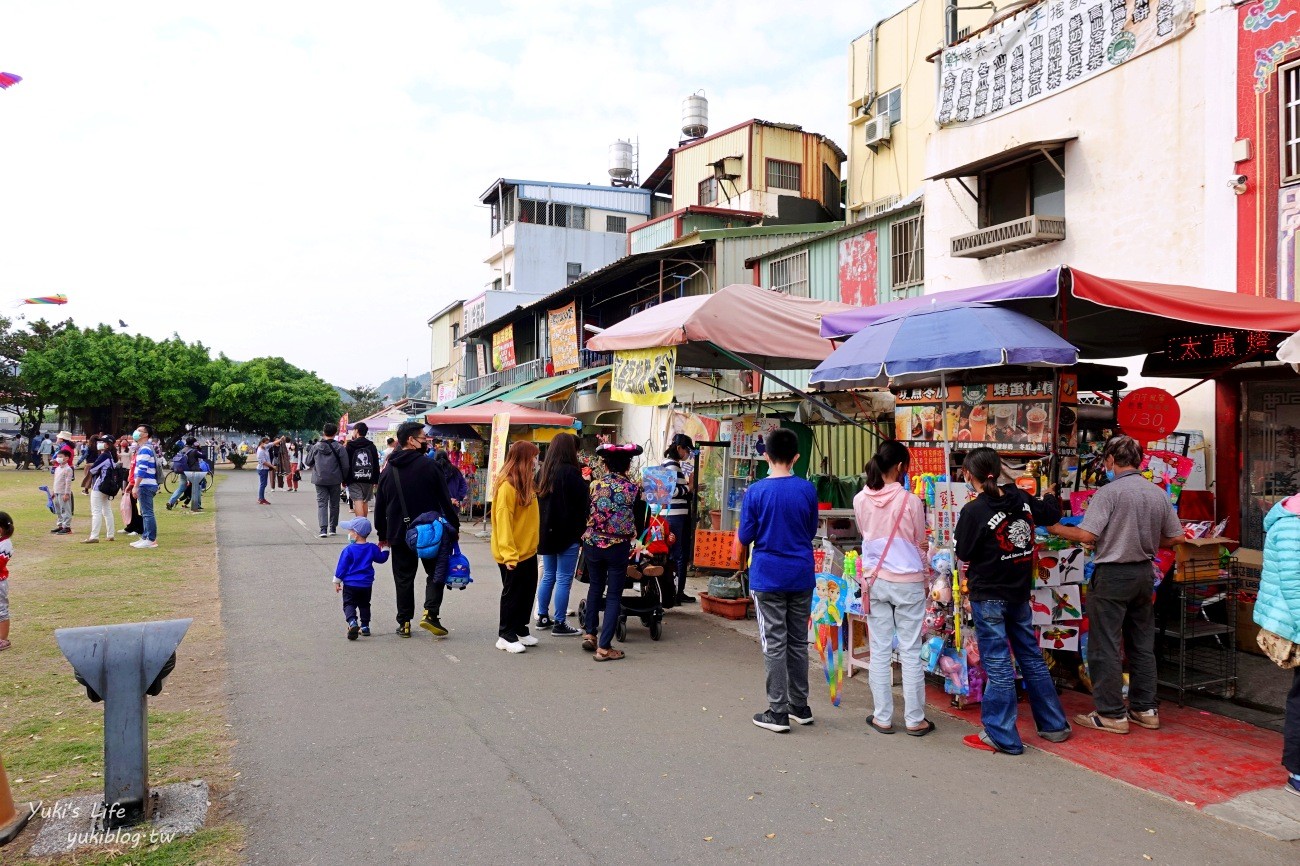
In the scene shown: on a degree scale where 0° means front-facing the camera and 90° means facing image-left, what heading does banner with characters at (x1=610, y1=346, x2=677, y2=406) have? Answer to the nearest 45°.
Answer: approximately 0°

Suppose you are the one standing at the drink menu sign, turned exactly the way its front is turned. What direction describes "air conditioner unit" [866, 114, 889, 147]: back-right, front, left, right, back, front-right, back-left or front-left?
back

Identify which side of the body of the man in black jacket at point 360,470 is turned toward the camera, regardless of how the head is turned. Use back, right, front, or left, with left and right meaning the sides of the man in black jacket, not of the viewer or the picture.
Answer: back

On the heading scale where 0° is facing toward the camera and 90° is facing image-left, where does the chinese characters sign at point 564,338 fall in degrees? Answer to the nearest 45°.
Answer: approximately 0°

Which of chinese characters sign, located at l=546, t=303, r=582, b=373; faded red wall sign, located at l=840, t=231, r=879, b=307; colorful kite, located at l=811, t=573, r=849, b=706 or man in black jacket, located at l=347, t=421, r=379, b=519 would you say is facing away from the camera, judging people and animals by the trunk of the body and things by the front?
the man in black jacket

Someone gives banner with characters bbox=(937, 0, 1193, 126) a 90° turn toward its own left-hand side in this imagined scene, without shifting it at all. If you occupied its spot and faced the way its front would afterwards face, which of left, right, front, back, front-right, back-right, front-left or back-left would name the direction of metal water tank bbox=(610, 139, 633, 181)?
back

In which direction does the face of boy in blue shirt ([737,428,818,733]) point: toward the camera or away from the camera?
away from the camera

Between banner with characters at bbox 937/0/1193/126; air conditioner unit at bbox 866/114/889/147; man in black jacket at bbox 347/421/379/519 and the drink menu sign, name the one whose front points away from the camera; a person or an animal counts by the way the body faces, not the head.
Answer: the man in black jacket
